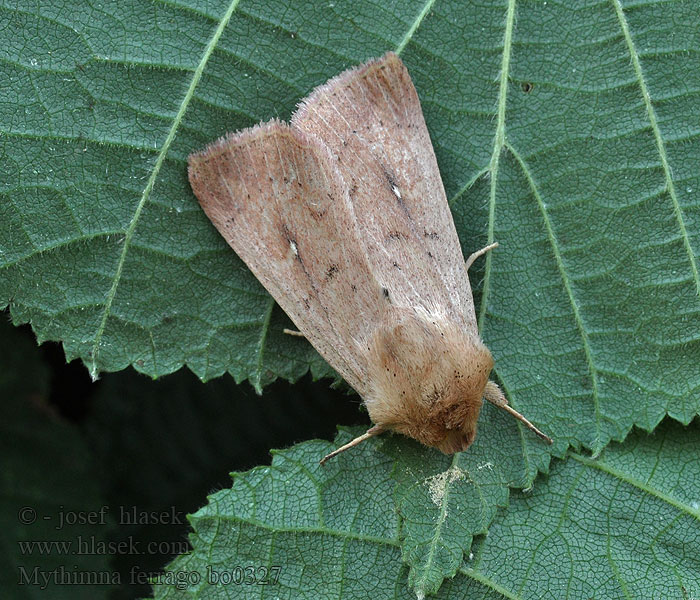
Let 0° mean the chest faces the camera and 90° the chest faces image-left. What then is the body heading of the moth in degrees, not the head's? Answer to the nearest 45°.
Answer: approximately 315°

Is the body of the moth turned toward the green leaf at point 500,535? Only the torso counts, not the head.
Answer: yes
